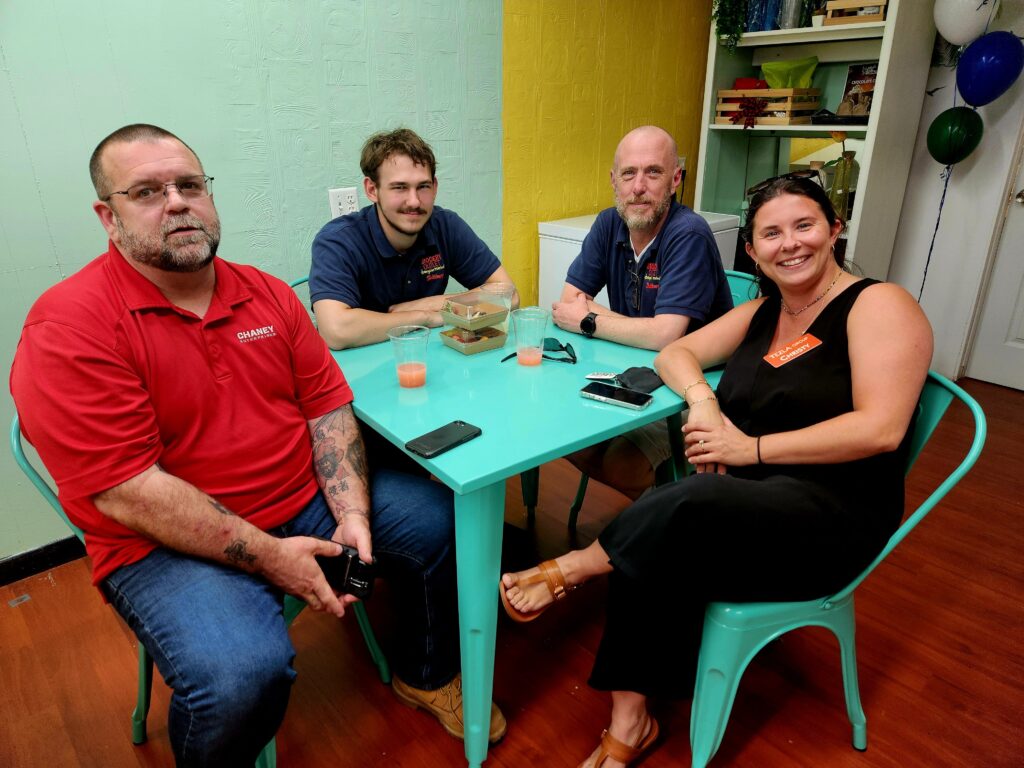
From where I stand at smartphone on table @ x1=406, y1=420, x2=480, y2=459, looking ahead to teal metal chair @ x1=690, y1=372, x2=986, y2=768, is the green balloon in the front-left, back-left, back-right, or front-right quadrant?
front-left

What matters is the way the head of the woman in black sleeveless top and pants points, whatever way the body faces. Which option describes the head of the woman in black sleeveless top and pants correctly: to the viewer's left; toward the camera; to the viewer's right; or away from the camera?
toward the camera

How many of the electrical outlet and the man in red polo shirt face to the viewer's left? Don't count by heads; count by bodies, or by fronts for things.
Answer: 0

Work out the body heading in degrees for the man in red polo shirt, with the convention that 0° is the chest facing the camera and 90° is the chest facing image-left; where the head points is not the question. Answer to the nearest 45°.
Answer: approximately 315°

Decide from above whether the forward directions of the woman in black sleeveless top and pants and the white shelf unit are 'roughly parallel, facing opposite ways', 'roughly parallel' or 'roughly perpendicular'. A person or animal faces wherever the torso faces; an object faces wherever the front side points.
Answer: roughly parallel

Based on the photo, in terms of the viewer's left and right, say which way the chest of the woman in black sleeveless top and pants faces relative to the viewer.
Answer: facing the viewer and to the left of the viewer

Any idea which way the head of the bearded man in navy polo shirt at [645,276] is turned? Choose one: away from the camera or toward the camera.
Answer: toward the camera

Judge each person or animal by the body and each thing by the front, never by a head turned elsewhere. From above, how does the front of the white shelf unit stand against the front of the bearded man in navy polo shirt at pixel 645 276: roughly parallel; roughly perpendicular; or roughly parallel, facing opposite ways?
roughly parallel

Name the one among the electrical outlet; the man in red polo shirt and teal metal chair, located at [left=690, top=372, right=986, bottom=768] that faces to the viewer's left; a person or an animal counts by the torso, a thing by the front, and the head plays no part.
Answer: the teal metal chair

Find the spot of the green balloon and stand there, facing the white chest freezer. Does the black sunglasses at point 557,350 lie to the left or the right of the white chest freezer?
left

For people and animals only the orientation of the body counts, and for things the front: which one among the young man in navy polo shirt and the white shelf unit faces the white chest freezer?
the white shelf unit
